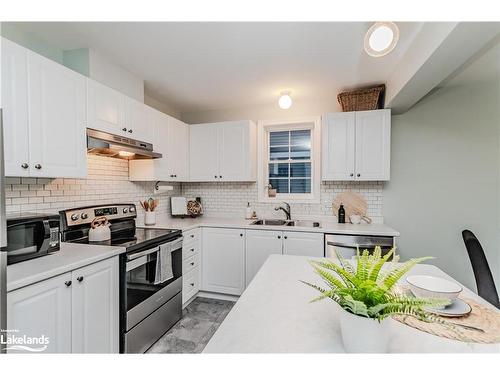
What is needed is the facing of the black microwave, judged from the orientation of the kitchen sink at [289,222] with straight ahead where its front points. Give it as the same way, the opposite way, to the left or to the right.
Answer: to the left

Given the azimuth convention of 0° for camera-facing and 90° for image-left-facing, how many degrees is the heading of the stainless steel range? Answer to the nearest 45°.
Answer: approximately 315°

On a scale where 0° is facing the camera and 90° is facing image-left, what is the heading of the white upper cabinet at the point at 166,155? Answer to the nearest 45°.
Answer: approximately 315°

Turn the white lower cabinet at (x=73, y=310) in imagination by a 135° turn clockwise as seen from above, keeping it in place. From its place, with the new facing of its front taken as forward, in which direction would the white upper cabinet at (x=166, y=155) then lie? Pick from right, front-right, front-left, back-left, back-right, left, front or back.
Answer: back-right

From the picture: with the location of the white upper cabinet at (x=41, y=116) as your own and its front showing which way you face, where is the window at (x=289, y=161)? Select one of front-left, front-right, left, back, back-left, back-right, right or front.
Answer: front-left

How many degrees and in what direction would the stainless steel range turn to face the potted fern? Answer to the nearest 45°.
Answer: approximately 45° to its right

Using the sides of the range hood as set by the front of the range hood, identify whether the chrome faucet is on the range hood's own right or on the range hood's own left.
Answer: on the range hood's own left

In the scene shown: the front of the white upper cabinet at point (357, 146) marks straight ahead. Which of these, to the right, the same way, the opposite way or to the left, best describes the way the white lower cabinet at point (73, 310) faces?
to the left

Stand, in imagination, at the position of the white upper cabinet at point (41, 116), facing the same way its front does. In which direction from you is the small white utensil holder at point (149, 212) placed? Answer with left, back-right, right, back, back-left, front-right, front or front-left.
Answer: left

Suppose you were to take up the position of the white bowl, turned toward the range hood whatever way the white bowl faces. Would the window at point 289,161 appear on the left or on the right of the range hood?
right

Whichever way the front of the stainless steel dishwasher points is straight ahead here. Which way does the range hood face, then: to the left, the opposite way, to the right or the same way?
to the left
